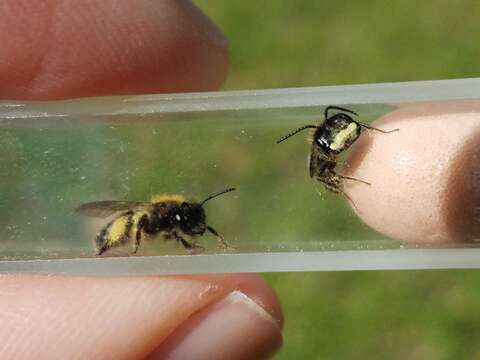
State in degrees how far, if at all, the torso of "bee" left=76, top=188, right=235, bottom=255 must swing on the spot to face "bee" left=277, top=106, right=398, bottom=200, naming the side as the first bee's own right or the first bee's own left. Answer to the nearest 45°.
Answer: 0° — it already faces it

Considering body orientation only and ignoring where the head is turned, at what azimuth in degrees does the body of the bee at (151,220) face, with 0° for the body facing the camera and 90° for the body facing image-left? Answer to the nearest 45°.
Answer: approximately 270°
